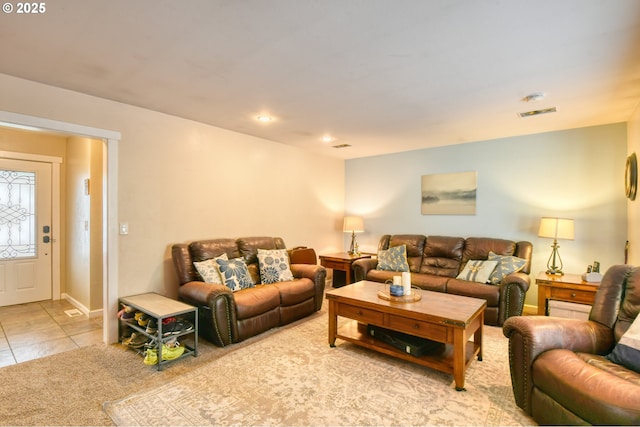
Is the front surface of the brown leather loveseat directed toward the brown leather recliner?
yes

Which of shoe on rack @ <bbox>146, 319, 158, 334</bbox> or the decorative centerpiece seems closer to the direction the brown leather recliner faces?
the shoe on rack

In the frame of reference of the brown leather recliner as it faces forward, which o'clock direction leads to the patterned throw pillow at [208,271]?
The patterned throw pillow is roughly at 1 o'clock from the brown leather recliner.

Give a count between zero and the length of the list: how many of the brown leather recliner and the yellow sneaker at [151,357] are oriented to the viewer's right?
0

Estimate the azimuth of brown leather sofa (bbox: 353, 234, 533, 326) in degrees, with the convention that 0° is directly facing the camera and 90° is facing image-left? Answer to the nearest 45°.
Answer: approximately 45°

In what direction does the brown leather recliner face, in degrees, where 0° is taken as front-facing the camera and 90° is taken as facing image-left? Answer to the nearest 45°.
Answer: approximately 45°

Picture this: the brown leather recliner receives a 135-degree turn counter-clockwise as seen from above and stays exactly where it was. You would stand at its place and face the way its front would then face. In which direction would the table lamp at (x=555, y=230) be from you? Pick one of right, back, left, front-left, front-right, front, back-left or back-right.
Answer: left

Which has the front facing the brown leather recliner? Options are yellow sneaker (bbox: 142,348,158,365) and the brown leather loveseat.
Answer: the brown leather loveseat

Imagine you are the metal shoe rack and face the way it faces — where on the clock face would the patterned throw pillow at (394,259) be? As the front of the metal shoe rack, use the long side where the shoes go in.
The patterned throw pillow is roughly at 7 o'clock from the metal shoe rack.

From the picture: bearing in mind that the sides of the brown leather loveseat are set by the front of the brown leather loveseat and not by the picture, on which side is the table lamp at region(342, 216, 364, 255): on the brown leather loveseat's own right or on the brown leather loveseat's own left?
on the brown leather loveseat's own left

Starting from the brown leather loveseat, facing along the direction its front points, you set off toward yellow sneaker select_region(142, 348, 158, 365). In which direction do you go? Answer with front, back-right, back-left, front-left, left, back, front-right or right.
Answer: right
